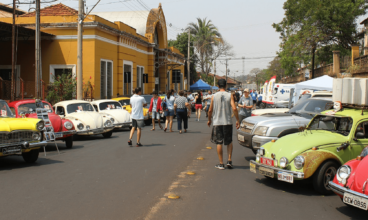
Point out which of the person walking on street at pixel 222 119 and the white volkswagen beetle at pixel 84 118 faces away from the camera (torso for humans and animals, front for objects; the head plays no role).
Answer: the person walking on street

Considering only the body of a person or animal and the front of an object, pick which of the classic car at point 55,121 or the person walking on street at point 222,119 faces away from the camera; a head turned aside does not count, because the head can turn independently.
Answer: the person walking on street

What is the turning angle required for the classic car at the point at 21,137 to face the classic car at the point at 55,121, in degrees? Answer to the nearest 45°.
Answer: approximately 135° to its left

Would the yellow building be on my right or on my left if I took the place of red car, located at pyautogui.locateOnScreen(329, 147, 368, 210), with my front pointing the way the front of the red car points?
on my right

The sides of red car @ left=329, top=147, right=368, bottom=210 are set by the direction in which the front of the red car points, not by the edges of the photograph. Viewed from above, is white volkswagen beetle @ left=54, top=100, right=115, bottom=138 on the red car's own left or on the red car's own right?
on the red car's own right

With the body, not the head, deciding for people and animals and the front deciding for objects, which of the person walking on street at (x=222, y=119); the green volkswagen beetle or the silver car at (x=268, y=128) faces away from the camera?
the person walking on street

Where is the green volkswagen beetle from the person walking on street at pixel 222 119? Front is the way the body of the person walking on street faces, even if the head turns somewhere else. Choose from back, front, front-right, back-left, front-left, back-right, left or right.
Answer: back-right

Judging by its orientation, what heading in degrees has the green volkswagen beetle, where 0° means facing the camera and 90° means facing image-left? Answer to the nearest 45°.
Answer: approximately 45°

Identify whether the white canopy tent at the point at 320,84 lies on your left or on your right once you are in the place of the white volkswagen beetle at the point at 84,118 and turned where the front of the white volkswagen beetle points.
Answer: on your left

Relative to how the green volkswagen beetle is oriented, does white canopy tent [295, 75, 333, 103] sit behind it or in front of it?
behind

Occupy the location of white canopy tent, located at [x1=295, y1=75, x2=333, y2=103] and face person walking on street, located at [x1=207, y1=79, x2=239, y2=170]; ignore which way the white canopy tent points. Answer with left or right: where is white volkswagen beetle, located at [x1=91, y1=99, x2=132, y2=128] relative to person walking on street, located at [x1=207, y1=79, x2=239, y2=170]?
right

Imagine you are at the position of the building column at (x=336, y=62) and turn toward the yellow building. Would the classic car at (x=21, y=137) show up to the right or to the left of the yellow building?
left

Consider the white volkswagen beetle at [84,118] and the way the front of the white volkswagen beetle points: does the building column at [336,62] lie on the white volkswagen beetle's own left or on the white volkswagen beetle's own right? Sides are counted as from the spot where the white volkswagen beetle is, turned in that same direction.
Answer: on the white volkswagen beetle's own left

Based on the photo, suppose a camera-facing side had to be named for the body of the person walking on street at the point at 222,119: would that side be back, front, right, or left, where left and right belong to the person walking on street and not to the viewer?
back

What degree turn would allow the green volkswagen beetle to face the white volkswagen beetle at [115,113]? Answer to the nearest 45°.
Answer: approximately 90° to its right

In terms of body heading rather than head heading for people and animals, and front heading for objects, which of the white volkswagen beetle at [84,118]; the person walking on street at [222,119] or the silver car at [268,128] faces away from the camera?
the person walking on street

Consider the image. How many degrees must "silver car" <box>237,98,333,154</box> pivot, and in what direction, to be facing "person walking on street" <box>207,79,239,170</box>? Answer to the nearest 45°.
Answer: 0° — it already faces them
